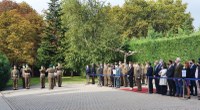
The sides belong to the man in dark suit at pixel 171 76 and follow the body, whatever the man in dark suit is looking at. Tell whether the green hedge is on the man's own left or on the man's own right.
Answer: on the man's own right

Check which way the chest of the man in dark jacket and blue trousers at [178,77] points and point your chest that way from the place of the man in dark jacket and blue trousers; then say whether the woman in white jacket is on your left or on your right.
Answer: on your right

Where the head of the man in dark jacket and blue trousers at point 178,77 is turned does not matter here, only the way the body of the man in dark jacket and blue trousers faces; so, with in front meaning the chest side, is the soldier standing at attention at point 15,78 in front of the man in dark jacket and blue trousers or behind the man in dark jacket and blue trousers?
in front
